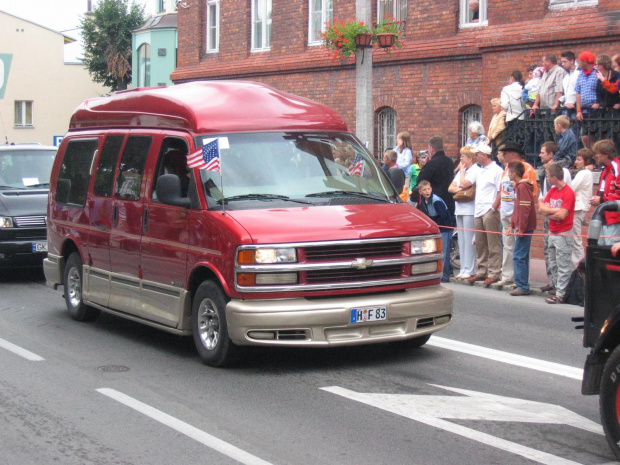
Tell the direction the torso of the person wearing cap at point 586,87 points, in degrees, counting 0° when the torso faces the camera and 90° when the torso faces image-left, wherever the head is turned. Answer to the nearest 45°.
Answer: approximately 45°

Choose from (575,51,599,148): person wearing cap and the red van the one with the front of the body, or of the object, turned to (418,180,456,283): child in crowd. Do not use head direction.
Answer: the person wearing cap

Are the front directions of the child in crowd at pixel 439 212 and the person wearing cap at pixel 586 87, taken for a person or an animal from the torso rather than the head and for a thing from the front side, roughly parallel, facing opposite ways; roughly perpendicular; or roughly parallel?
roughly parallel

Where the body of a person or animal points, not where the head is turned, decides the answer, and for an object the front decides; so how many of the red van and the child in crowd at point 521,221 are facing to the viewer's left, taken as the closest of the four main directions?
1

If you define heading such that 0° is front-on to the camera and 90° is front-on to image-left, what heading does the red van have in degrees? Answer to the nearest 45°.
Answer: approximately 315°

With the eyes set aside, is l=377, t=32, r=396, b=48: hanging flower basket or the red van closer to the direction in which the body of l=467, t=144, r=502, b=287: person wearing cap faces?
the red van

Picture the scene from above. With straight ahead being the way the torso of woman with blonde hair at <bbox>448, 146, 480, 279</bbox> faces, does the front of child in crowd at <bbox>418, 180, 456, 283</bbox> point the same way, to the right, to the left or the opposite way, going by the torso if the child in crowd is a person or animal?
the same way

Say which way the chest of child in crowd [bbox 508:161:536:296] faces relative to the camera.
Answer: to the viewer's left

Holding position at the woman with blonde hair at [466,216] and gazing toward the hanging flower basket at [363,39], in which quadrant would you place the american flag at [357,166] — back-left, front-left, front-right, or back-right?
back-left

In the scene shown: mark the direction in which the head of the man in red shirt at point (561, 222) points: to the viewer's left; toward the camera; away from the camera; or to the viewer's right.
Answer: to the viewer's left

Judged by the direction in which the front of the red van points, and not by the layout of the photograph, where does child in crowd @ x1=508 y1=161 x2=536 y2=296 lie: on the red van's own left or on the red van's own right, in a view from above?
on the red van's own left

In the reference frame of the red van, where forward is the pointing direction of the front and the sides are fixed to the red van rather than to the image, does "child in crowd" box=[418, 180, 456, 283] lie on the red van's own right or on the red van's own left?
on the red van's own left

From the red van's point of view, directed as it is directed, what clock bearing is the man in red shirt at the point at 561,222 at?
The man in red shirt is roughly at 9 o'clock from the red van.

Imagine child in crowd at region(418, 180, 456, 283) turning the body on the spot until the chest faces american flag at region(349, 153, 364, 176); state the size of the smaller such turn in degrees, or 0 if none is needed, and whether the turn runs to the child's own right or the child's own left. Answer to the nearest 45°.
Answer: approximately 45° to the child's own left

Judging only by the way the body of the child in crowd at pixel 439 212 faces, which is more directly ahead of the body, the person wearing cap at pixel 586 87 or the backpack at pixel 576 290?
the backpack

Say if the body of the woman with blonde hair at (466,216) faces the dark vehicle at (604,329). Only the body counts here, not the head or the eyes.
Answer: no

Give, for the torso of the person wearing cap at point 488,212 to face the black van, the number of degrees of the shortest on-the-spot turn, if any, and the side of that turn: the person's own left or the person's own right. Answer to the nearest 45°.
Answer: approximately 45° to the person's own right

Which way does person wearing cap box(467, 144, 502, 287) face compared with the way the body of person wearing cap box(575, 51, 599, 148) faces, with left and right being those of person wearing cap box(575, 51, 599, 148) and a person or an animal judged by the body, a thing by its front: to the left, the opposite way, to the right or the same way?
the same way

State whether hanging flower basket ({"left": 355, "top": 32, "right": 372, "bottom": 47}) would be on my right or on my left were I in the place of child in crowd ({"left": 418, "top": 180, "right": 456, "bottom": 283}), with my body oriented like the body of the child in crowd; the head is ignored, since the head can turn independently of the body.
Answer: on my right

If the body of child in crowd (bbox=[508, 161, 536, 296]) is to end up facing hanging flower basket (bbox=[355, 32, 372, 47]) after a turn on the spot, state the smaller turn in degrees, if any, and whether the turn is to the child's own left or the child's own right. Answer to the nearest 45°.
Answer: approximately 45° to the child's own right
